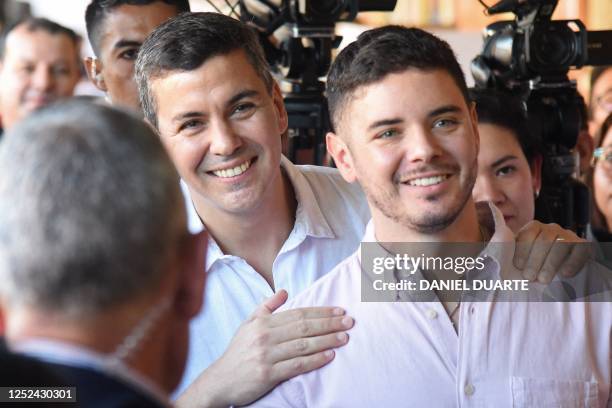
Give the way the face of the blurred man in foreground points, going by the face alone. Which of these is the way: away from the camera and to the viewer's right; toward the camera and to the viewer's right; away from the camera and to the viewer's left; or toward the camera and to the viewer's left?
away from the camera and to the viewer's right

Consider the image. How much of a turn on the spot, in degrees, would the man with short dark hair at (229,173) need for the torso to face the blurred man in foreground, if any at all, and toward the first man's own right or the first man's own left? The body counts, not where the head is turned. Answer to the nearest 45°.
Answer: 0° — they already face them

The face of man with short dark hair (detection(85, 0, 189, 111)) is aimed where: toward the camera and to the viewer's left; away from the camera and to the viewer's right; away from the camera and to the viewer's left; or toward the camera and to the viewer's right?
toward the camera and to the viewer's right

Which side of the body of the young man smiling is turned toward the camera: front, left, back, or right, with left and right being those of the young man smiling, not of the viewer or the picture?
front

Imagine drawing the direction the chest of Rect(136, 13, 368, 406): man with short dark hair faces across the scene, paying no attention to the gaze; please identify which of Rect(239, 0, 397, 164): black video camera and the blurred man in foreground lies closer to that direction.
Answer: the blurred man in foreground

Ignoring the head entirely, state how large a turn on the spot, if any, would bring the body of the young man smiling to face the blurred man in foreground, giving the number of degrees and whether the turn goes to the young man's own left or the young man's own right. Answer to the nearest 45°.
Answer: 0° — they already face them

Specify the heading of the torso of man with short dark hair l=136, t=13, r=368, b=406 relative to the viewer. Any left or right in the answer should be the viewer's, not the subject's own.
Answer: facing the viewer

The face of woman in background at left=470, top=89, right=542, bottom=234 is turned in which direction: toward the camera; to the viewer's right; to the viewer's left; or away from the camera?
toward the camera

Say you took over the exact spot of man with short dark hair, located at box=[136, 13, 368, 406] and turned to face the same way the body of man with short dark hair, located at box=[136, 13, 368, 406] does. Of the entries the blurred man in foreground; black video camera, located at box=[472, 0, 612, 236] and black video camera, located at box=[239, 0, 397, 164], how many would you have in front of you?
1

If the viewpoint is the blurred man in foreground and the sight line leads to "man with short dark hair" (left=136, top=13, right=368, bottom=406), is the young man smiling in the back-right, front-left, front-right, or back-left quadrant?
front-right

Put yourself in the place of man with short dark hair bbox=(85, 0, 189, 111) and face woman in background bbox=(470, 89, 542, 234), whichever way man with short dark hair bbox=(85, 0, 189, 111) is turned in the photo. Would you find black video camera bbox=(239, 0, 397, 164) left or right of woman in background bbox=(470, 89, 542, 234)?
left

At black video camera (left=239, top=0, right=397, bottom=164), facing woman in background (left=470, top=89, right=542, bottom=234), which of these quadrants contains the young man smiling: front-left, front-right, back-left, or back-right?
front-right

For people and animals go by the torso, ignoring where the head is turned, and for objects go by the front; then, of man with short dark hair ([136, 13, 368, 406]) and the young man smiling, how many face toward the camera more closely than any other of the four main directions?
2

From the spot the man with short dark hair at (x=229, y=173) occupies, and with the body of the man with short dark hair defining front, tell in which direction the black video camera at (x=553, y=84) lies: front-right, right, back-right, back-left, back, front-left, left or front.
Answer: back-left
